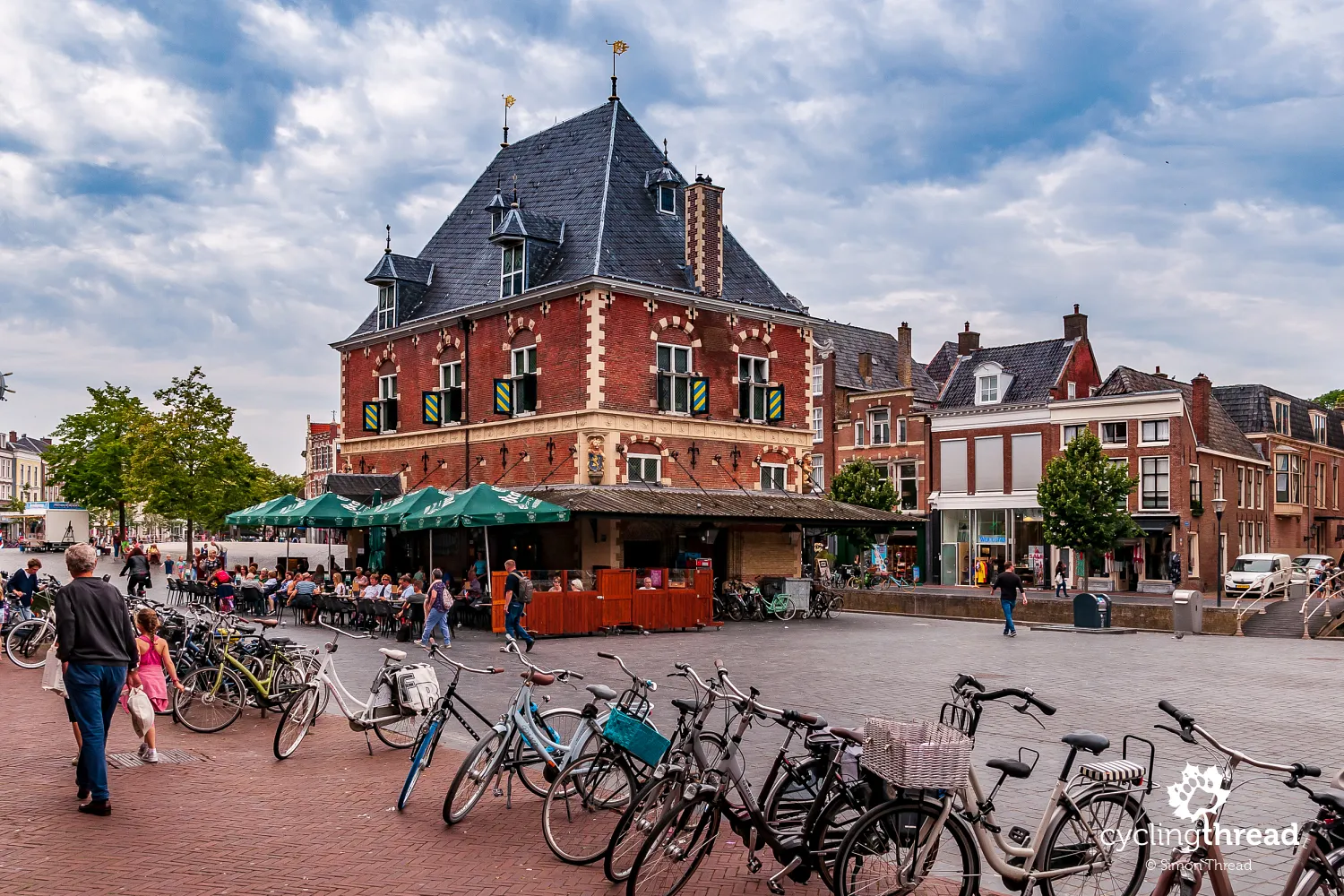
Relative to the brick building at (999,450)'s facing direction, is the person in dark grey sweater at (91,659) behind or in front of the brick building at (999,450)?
in front

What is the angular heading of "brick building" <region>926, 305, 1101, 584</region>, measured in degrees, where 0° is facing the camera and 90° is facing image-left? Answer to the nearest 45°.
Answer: approximately 0°

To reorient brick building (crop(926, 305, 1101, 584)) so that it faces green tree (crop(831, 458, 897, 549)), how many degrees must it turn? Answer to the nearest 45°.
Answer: approximately 90° to its right

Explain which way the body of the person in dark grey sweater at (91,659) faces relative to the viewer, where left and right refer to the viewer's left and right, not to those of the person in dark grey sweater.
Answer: facing away from the viewer

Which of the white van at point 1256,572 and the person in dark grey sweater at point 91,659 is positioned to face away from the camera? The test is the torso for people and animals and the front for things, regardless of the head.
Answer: the person in dark grey sweater

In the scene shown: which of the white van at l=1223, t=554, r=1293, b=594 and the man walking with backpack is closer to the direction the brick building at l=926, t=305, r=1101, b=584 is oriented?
the man walking with backpack

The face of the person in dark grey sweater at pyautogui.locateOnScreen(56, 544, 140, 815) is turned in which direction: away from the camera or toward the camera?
away from the camera

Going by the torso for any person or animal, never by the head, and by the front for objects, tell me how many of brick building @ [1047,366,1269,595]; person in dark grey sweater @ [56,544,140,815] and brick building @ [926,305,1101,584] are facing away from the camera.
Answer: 1

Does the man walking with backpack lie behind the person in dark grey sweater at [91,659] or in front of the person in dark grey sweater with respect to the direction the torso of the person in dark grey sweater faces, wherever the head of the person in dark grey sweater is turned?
in front

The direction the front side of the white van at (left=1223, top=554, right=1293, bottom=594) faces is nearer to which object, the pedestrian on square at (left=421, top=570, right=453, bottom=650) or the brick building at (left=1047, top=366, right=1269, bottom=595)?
the pedestrian on square
